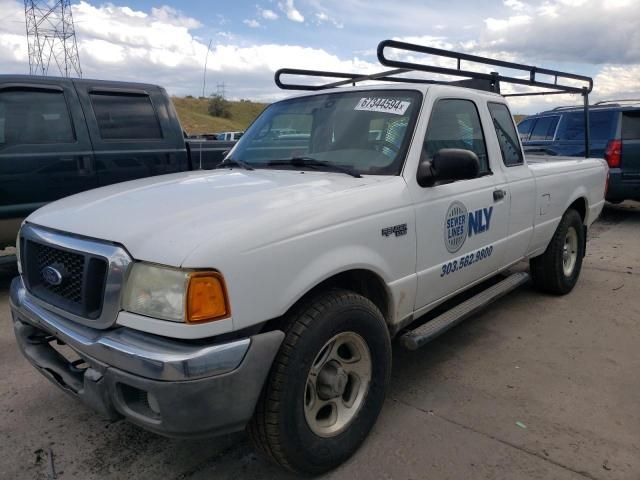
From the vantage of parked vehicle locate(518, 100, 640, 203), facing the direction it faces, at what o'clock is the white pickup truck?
The white pickup truck is roughly at 8 o'clock from the parked vehicle.

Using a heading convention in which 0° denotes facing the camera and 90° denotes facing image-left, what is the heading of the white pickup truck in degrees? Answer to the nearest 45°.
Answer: approximately 45°

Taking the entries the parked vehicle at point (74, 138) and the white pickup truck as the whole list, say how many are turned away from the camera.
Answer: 0

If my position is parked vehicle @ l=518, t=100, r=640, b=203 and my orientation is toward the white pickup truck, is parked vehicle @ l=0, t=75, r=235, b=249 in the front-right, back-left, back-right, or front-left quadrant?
front-right

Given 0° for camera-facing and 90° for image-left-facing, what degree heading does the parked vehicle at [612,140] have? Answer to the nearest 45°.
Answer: approximately 135°

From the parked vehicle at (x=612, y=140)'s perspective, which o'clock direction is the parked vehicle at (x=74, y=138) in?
the parked vehicle at (x=74, y=138) is roughly at 9 o'clock from the parked vehicle at (x=612, y=140).

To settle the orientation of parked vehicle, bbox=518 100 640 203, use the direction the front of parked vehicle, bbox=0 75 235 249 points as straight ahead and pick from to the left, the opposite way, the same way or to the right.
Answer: to the right

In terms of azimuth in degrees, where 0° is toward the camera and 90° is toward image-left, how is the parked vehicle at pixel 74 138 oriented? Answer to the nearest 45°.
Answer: approximately 90°

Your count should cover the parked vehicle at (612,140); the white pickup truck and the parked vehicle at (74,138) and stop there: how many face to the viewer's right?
0
